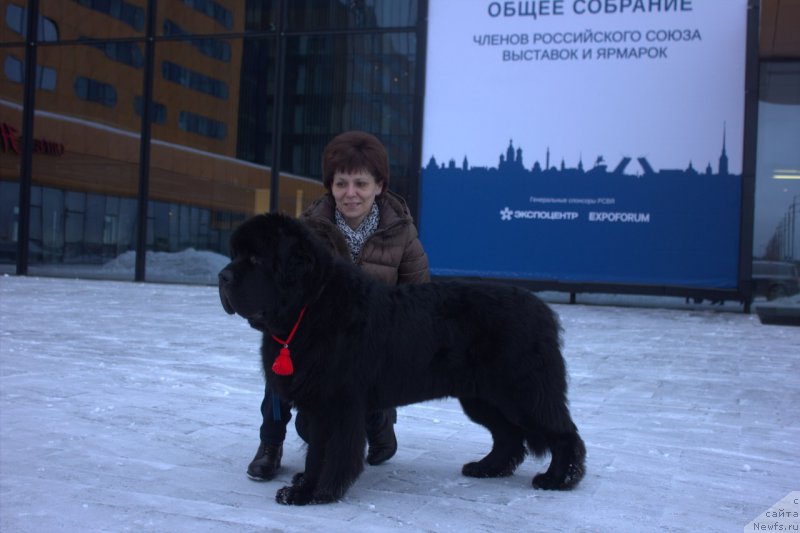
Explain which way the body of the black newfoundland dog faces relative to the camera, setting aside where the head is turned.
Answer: to the viewer's left

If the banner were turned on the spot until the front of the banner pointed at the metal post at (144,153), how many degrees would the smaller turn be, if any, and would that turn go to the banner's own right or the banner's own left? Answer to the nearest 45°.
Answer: approximately 90° to the banner's own right

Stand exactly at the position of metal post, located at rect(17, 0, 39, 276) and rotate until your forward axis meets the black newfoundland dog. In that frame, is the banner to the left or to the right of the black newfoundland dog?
left

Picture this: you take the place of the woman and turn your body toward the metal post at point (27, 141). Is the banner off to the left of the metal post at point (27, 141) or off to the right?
right

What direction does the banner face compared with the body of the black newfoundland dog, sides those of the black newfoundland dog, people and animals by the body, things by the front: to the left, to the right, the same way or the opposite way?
to the left

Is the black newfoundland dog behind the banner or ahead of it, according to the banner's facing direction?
ahead

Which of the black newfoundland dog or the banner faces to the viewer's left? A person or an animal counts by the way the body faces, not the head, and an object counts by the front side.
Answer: the black newfoundland dog

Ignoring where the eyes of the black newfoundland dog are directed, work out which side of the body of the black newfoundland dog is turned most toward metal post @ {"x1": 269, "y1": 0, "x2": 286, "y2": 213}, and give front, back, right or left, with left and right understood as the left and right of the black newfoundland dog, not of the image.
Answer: right

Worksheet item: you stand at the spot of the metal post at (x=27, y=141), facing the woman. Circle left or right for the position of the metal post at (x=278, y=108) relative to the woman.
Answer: left

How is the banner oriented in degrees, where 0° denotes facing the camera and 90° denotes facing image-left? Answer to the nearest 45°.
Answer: approximately 0°

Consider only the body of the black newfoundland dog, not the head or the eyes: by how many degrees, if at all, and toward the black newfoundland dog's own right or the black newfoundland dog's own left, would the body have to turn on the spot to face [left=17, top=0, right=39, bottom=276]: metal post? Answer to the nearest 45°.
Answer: approximately 45° to the black newfoundland dog's own right

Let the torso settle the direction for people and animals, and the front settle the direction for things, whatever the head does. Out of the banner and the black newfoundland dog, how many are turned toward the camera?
1

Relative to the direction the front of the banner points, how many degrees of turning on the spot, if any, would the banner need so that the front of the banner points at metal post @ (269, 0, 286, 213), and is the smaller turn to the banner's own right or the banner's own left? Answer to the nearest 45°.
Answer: approximately 90° to the banner's own right
